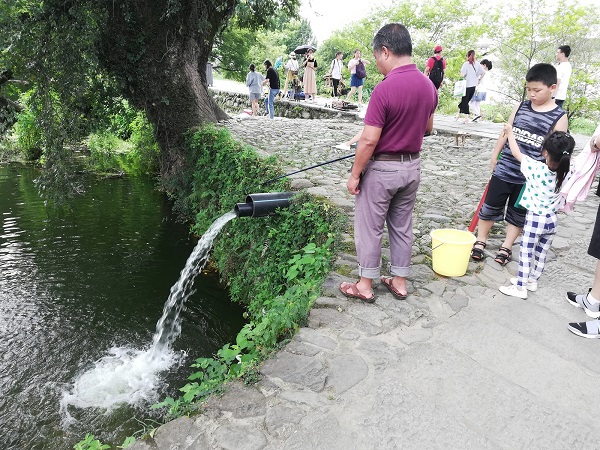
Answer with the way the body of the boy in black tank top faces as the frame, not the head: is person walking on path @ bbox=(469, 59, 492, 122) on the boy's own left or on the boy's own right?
on the boy's own right

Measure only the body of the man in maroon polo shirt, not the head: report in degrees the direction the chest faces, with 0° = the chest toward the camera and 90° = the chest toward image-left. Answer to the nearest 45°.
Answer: approximately 135°

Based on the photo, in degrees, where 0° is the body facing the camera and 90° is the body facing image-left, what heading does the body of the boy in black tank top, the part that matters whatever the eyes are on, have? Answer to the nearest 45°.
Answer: approximately 45°

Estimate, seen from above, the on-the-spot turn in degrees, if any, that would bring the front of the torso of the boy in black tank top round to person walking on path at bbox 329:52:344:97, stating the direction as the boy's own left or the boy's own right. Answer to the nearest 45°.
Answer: approximately 90° to the boy's own right

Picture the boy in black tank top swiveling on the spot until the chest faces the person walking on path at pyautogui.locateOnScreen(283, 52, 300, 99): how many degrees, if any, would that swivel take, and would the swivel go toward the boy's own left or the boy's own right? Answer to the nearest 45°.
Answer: approximately 90° to the boy's own right

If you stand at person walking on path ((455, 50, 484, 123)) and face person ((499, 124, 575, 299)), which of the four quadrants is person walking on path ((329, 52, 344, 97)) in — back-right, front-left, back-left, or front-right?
back-right

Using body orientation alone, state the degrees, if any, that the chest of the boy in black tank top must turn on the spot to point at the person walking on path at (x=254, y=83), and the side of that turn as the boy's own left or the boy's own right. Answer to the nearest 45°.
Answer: approximately 90° to the boy's own right
